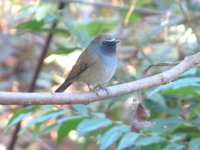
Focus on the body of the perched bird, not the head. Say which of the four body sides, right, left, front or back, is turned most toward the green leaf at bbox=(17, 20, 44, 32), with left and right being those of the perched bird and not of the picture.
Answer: back

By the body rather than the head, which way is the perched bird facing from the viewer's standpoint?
to the viewer's right

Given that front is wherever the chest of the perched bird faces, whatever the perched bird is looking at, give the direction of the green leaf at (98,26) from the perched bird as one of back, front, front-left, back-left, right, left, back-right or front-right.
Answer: left

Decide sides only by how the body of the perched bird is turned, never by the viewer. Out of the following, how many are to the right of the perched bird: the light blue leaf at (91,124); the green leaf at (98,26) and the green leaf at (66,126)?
2

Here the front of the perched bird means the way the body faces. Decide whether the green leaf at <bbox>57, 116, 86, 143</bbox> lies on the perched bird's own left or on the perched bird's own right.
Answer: on the perched bird's own right

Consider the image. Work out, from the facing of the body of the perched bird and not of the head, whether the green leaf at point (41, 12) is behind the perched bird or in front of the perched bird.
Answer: behind

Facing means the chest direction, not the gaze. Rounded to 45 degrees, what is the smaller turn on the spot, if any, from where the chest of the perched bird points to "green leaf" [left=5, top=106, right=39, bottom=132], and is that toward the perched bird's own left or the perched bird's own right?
approximately 135° to the perched bird's own right
